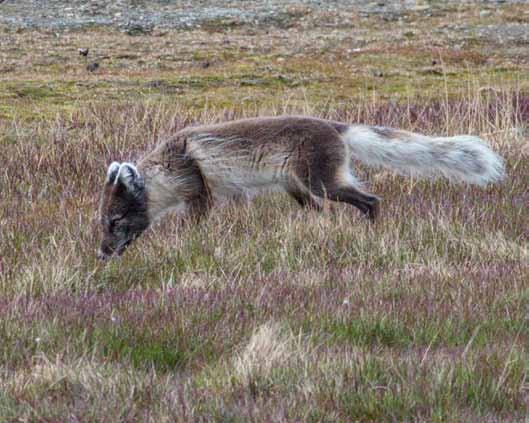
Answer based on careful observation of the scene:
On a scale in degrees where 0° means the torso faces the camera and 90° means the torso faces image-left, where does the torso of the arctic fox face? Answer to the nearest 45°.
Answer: approximately 90°
